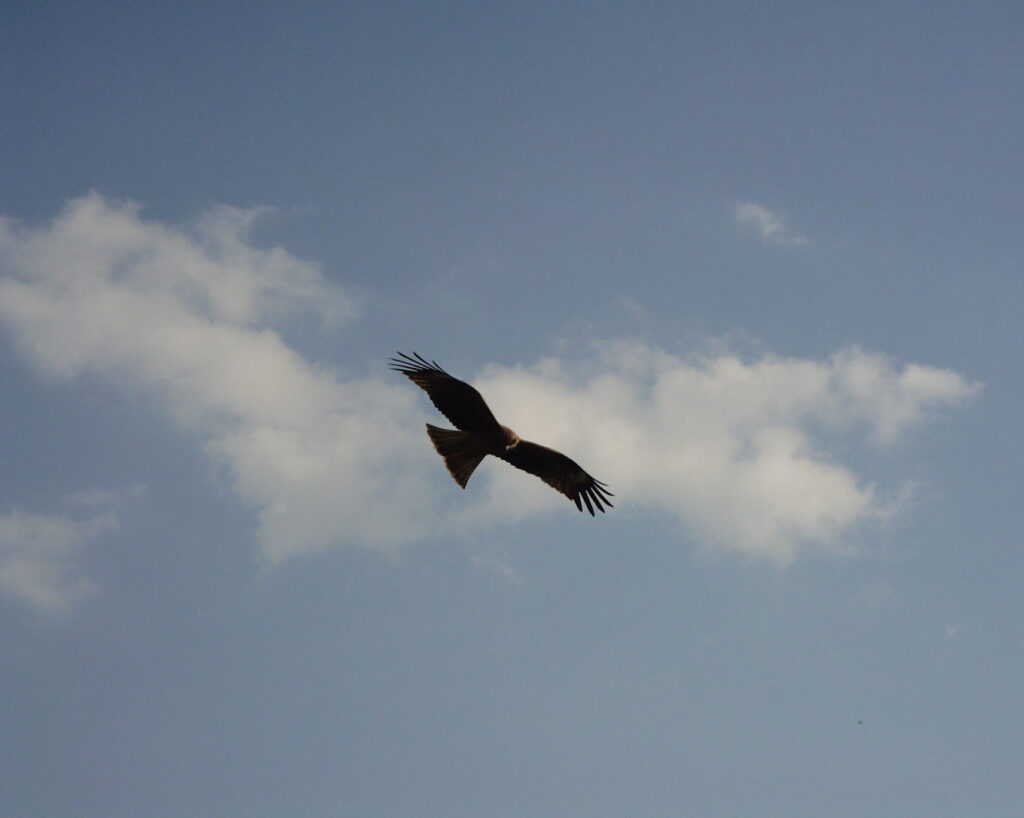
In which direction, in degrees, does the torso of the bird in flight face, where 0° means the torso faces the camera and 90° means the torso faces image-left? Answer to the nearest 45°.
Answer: approximately 315°
